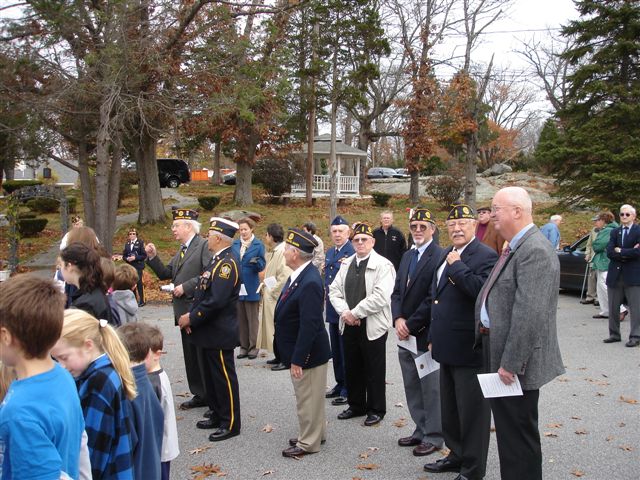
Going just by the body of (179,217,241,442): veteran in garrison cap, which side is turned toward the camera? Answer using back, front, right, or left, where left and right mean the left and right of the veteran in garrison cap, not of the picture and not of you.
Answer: left

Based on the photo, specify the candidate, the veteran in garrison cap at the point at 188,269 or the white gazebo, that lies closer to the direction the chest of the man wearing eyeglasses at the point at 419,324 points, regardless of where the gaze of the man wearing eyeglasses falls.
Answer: the veteran in garrison cap

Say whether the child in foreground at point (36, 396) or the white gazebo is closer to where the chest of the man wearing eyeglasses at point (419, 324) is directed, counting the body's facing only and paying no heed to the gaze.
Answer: the child in foreground

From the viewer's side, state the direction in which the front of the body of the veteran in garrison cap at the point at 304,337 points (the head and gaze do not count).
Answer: to the viewer's left

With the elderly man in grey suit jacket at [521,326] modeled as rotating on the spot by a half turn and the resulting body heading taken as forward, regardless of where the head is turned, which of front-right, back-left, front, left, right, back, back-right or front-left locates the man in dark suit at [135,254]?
back-left

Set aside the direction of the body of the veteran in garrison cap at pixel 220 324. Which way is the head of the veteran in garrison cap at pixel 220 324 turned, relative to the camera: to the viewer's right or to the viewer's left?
to the viewer's left

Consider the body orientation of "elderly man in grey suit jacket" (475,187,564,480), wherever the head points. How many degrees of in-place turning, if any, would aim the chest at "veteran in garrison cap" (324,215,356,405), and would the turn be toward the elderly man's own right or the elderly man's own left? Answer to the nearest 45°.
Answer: approximately 45° to the elderly man's own right

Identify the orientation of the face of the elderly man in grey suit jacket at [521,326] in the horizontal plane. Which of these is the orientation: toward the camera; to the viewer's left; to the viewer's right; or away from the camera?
to the viewer's left

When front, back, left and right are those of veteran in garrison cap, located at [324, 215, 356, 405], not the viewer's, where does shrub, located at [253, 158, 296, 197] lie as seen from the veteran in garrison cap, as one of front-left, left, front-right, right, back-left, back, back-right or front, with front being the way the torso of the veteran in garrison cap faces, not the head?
back-right
